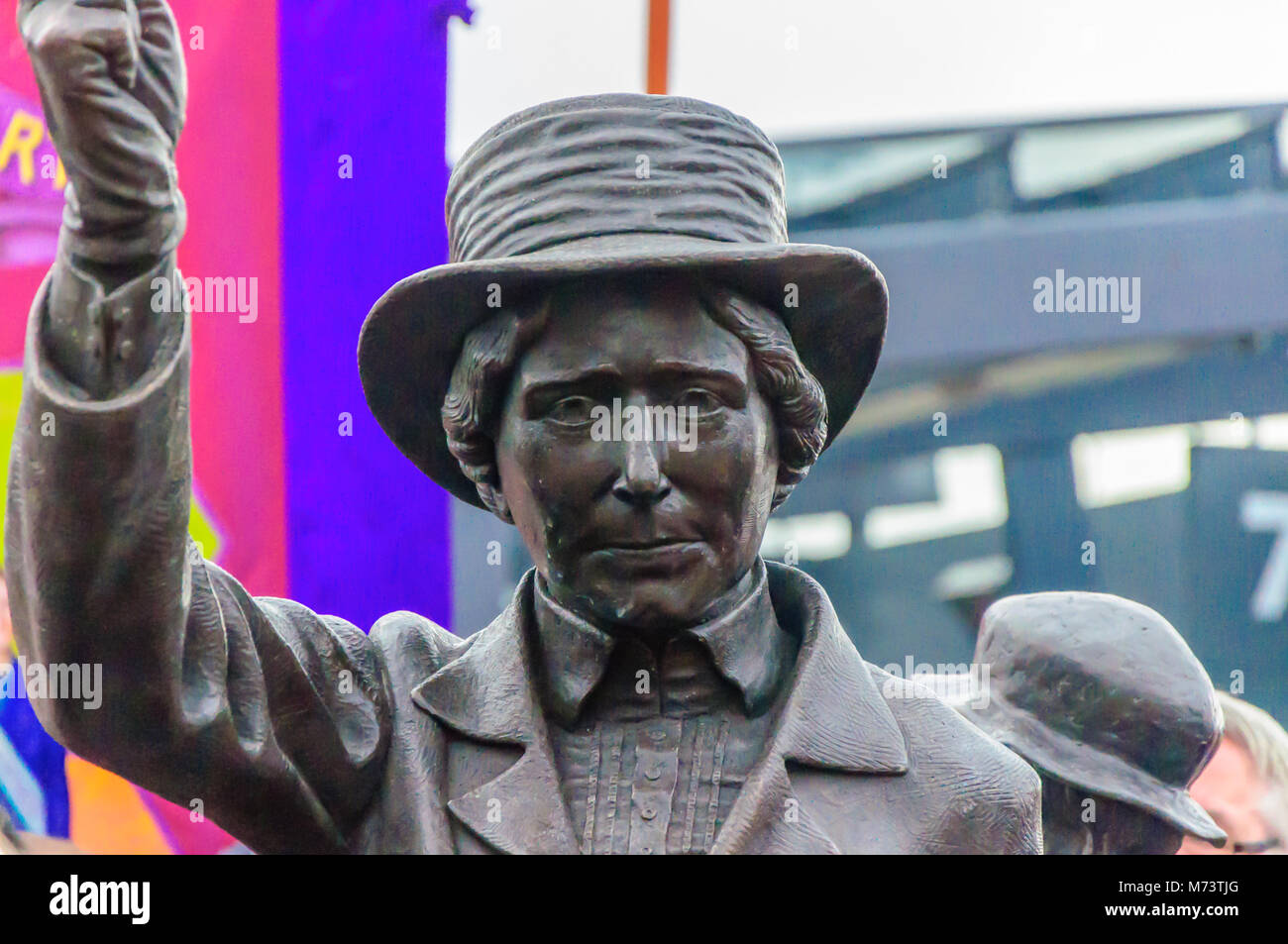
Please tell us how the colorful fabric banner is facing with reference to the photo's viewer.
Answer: facing the viewer
